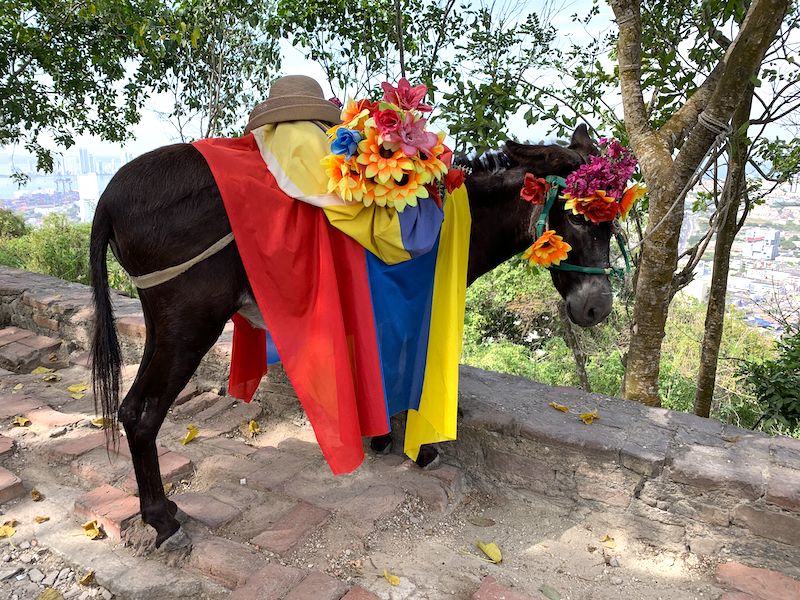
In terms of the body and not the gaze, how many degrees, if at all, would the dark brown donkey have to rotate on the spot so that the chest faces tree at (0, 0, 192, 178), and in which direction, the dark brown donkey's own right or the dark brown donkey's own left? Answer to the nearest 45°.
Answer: approximately 135° to the dark brown donkey's own left

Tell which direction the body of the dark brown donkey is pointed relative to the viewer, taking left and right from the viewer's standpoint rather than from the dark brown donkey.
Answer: facing to the right of the viewer

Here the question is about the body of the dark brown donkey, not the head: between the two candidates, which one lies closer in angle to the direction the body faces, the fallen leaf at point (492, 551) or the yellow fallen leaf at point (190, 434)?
the fallen leaf

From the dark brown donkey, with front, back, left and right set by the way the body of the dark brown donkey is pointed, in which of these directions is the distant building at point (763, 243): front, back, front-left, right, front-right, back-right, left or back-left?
front-left

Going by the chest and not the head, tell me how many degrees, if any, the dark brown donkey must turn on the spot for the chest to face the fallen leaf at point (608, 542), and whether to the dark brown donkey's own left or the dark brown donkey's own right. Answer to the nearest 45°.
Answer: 0° — it already faces it

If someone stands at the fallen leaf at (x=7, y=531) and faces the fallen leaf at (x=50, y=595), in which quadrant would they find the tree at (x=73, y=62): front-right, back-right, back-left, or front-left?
back-left

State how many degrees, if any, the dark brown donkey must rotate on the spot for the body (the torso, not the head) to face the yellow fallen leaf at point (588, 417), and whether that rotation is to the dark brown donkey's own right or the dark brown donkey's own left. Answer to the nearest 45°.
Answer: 0° — it already faces it
